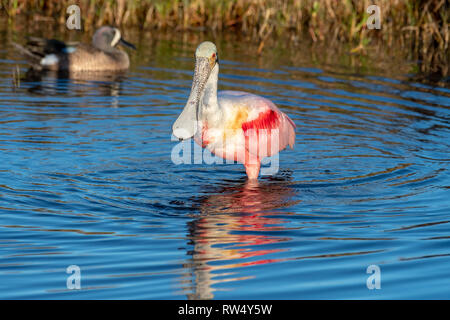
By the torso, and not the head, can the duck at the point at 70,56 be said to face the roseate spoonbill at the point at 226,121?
no

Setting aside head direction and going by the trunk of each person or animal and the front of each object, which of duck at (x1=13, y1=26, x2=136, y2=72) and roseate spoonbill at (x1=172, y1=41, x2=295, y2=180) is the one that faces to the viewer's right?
the duck

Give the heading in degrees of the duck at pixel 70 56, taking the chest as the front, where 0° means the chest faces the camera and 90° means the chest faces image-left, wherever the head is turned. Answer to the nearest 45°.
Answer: approximately 270°

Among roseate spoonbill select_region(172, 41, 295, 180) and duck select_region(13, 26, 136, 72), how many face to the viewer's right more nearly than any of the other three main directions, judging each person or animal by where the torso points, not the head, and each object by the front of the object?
1

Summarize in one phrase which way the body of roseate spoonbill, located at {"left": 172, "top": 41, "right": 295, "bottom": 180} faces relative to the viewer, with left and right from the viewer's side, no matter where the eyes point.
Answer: facing the viewer and to the left of the viewer

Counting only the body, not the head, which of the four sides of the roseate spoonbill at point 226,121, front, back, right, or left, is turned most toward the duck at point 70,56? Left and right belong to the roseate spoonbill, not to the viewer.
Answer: right
